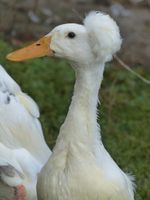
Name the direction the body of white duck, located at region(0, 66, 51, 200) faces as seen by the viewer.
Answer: to the viewer's left

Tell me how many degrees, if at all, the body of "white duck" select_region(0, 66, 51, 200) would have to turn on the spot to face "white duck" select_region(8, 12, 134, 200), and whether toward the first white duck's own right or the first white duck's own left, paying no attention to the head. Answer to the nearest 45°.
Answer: approximately 135° to the first white duck's own left
